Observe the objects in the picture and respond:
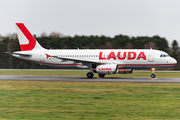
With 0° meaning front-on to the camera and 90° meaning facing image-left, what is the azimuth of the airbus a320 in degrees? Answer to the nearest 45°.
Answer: approximately 270°
